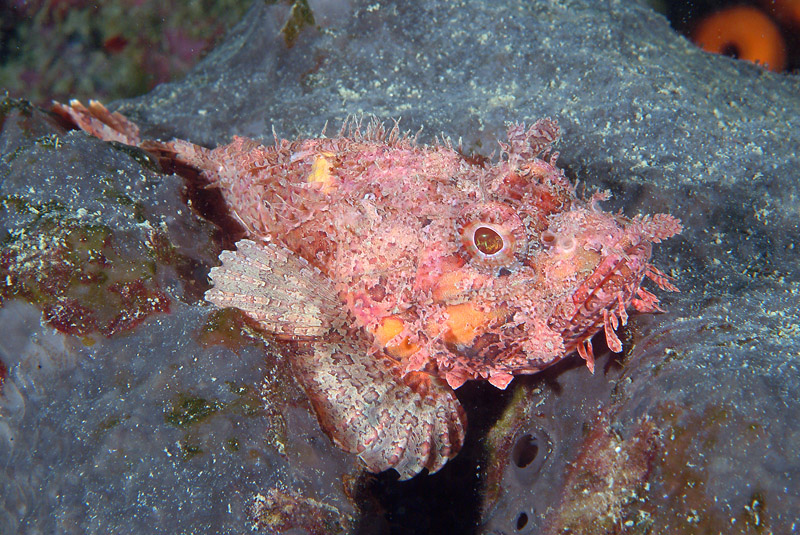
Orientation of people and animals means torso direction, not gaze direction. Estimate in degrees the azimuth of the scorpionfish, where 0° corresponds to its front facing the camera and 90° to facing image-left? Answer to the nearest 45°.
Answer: approximately 315°

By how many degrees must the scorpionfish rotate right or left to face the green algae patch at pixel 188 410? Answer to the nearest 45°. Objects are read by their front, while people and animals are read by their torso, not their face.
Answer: approximately 90° to its right

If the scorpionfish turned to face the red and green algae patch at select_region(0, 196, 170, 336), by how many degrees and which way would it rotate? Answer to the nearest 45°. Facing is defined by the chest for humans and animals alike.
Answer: approximately 135° to its right
